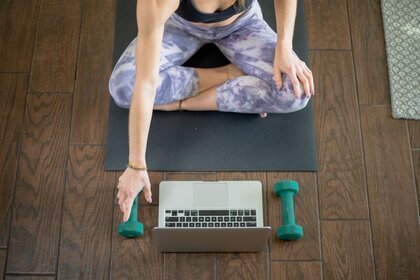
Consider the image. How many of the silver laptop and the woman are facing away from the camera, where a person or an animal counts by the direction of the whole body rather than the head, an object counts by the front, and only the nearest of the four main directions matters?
1

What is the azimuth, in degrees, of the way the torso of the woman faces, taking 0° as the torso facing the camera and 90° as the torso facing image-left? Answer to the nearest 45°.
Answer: approximately 0°

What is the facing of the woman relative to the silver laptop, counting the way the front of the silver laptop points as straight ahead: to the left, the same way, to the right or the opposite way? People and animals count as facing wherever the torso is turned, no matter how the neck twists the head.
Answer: the opposite way

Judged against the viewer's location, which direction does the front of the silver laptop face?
facing away from the viewer

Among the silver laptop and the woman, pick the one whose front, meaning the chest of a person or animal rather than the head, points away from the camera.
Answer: the silver laptop
